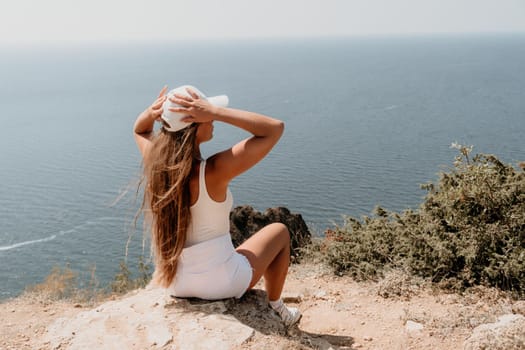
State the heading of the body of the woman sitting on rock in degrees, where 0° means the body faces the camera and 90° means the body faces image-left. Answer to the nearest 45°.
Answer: approximately 225°
